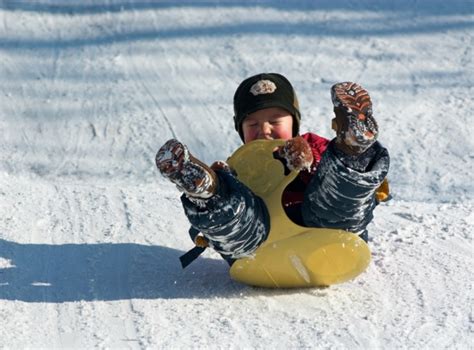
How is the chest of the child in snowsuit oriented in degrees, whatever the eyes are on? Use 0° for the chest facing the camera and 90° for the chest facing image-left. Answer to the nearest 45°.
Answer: approximately 0°
